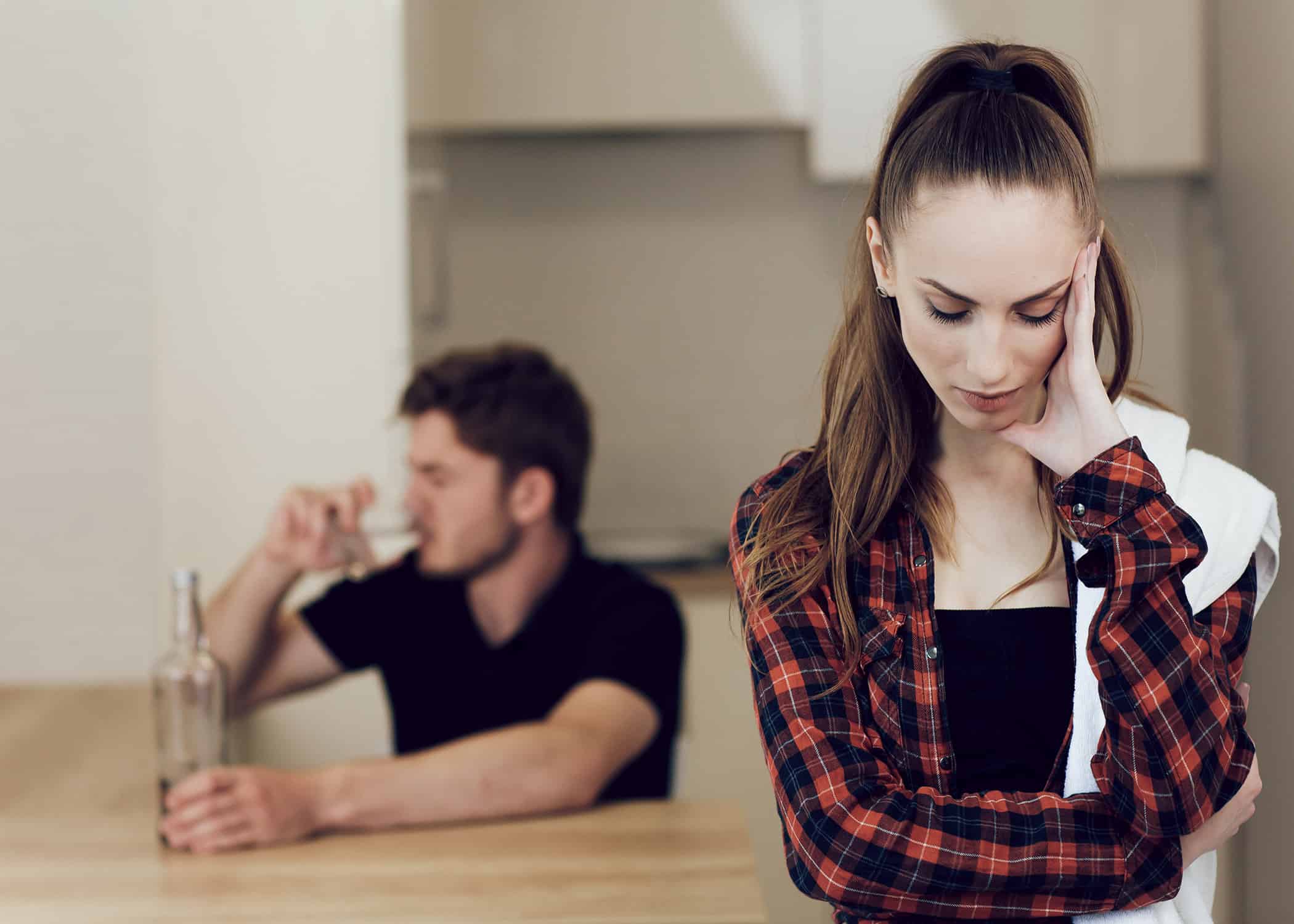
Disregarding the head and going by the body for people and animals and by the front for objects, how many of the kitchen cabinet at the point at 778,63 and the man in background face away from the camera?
0

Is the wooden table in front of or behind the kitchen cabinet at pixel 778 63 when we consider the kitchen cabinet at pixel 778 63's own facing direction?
in front

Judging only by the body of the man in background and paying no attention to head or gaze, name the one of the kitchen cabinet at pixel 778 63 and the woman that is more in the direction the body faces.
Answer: the woman

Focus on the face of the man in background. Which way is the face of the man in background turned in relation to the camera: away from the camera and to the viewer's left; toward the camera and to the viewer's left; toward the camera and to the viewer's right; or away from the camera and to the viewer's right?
toward the camera and to the viewer's left

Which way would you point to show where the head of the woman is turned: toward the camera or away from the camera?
toward the camera

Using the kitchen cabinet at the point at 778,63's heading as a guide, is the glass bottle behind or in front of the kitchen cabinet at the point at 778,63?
in front

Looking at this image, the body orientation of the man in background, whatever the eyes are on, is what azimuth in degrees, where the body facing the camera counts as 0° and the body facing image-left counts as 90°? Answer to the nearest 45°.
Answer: approximately 45°

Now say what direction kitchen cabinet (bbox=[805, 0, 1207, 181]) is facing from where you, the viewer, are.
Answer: facing the viewer

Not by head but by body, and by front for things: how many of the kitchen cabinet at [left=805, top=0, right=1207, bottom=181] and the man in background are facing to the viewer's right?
0

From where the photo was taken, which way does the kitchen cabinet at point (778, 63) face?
toward the camera

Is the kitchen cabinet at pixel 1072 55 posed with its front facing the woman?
yes
